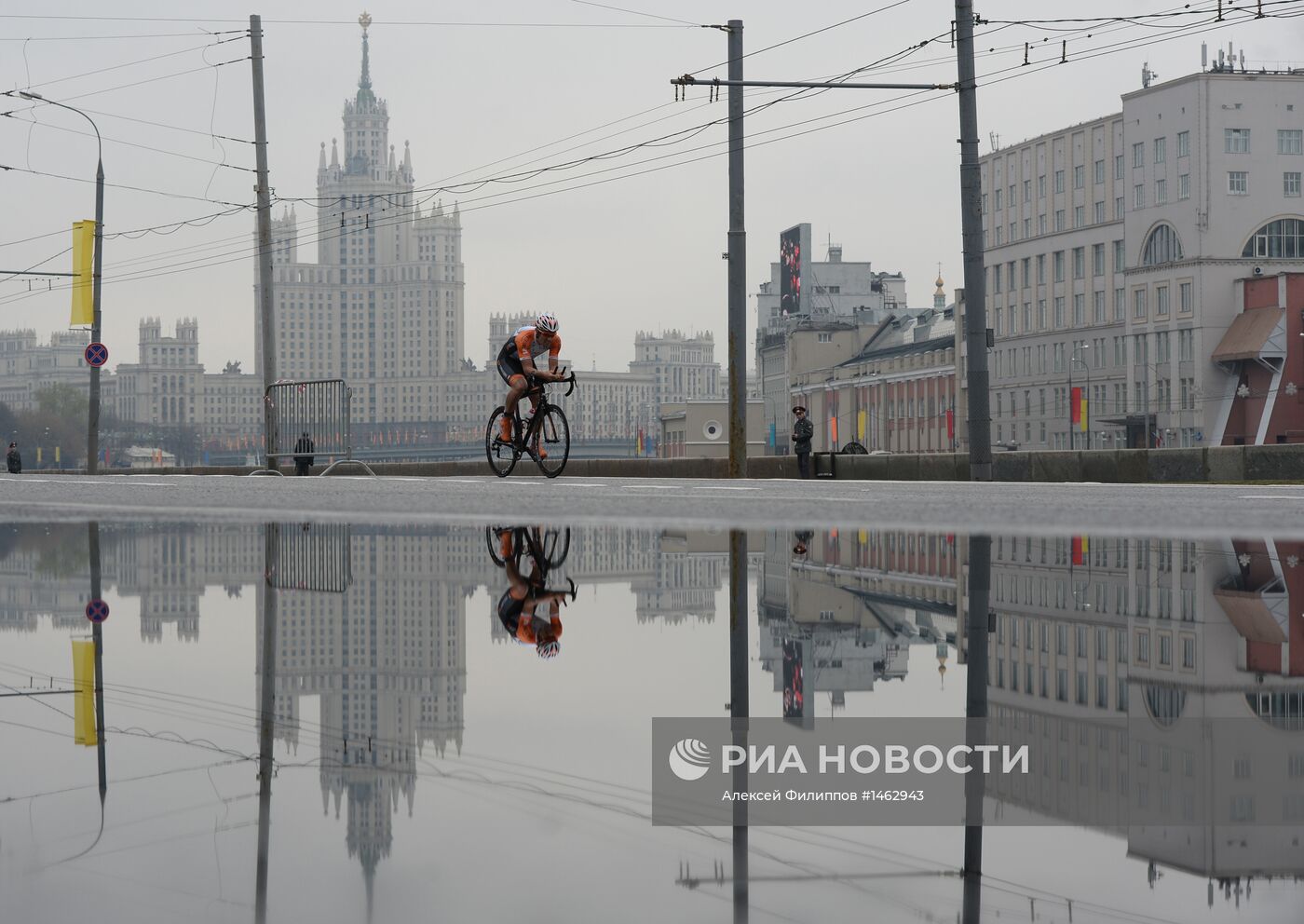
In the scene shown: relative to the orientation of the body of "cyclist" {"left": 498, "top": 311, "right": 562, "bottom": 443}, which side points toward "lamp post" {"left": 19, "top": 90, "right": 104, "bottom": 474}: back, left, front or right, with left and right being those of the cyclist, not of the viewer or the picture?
back

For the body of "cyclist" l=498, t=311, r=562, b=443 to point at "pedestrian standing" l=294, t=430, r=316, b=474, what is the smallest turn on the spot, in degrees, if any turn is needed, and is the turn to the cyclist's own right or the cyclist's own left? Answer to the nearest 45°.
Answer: approximately 135° to the cyclist's own left

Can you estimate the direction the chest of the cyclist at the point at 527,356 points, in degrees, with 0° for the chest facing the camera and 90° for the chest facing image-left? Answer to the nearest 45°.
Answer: approximately 315°

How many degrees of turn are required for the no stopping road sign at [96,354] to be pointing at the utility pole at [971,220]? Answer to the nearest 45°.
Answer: approximately 45° to its left

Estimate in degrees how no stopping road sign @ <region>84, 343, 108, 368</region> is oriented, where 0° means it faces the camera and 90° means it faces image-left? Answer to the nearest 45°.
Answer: approximately 0°

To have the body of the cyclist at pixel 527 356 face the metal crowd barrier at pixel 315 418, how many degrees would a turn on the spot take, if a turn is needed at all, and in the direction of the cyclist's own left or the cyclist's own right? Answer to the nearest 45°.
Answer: approximately 135° to the cyclist's own left
